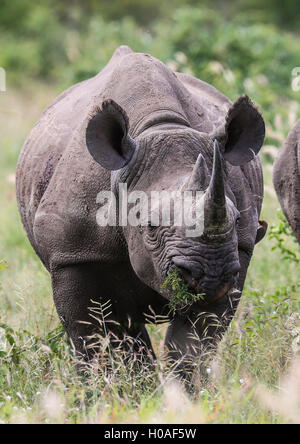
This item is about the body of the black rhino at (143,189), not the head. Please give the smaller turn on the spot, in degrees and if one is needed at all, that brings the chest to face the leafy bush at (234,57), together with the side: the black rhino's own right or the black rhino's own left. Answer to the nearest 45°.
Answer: approximately 180°

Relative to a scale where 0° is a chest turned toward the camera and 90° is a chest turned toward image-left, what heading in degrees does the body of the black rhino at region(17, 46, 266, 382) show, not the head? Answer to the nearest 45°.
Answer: approximately 0°

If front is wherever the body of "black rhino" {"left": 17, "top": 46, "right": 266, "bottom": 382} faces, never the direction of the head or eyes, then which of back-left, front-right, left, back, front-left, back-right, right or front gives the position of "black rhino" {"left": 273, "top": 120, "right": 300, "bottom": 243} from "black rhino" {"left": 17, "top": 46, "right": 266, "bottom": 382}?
back-left
